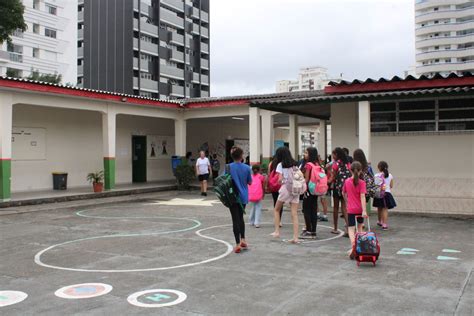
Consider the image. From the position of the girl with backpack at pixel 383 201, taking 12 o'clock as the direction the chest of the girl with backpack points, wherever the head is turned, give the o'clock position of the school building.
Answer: The school building is roughly at 12 o'clock from the girl with backpack.

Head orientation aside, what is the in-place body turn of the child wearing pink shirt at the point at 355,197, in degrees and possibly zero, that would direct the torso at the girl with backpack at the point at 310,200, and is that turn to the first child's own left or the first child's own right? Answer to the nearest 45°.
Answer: approximately 45° to the first child's own left

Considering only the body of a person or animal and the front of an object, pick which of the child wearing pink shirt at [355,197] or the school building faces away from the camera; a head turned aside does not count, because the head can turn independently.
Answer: the child wearing pink shirt

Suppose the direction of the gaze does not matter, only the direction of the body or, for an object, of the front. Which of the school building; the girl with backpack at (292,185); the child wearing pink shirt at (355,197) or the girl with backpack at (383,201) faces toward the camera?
the school building

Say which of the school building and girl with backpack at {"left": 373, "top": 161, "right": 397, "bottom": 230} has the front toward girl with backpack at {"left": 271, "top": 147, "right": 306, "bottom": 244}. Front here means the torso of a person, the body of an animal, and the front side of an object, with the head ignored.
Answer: the school building

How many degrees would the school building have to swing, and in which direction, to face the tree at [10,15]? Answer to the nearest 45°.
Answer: approximately 135° to its right

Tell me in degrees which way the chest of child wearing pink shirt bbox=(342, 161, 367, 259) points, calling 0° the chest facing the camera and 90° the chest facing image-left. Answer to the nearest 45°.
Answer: approximately 180°

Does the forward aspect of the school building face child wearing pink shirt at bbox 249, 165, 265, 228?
yes

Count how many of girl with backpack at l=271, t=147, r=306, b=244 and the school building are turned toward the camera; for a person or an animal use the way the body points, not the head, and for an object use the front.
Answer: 1

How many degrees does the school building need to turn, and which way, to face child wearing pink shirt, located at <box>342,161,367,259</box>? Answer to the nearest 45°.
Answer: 0° — it already faces them

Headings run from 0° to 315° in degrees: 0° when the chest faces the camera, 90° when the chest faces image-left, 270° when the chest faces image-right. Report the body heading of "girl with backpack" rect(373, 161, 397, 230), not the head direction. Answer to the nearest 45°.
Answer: approximately 135°

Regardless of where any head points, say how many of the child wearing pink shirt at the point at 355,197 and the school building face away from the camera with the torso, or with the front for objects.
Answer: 1

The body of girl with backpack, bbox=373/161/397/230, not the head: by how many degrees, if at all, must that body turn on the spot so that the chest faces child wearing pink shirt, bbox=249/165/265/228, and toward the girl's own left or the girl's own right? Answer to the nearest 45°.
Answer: approximately 45° to the girl's own left

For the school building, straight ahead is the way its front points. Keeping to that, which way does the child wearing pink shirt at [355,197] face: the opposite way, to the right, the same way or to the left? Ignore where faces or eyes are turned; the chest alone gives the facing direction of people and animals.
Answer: the opposite way

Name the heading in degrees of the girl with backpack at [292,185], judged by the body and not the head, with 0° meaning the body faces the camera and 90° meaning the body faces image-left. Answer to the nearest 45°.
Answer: approximately 135°

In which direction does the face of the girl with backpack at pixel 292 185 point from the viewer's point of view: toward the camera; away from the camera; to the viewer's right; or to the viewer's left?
away from the camera
